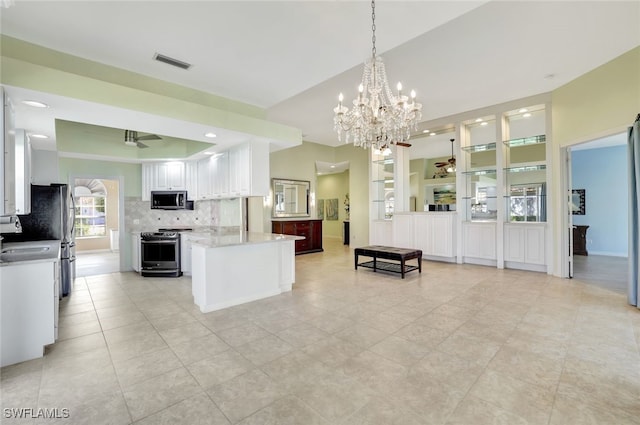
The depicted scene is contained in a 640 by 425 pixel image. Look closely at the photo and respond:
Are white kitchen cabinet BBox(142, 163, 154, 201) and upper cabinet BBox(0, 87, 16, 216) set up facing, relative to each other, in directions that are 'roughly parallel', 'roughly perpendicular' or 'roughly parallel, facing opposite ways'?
roughly perpendicular

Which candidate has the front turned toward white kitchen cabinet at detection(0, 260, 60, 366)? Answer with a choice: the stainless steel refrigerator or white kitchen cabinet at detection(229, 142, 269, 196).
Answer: white kitchen cabinet at detection(229, 142, 269, 196)

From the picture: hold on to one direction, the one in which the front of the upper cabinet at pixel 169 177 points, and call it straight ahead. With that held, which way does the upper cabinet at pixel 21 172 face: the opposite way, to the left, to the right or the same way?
to the left

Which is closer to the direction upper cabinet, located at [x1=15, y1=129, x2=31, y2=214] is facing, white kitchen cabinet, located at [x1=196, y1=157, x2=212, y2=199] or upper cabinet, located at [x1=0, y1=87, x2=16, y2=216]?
the white kitchen cabinet

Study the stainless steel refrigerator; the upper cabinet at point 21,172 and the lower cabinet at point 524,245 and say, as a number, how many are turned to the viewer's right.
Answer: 2

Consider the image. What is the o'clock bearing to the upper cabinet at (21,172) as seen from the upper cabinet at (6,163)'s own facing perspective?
the upper cabinet at (21,172) is roughly at 9 o'clock from the upper cabinet at (6,163).

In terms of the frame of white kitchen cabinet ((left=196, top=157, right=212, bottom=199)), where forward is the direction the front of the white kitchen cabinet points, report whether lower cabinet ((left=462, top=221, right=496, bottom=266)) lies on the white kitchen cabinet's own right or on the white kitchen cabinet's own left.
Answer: on the white kitchen cabinet's own left

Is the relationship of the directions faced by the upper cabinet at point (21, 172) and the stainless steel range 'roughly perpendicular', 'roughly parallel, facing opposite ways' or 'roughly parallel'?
roughly perpendicular

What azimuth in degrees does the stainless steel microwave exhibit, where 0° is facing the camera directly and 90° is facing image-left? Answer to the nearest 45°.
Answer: approximately 0°

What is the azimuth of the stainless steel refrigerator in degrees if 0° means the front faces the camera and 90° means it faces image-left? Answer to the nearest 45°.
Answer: approximately 270°

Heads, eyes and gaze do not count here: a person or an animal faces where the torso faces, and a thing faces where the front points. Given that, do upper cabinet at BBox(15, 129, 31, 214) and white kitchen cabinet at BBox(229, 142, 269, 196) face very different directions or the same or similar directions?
very different directions

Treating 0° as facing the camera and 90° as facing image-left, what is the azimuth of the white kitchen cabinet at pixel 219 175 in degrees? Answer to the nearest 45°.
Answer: approximately 45°
